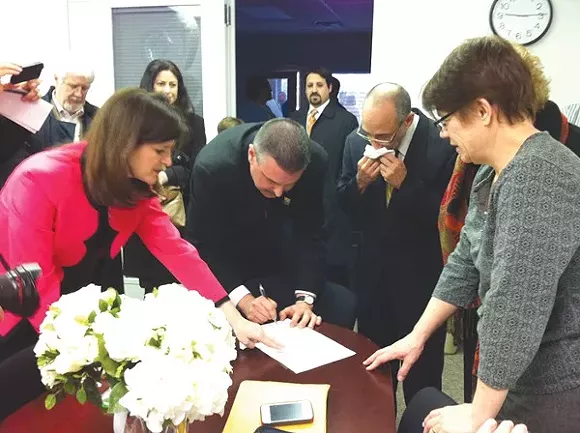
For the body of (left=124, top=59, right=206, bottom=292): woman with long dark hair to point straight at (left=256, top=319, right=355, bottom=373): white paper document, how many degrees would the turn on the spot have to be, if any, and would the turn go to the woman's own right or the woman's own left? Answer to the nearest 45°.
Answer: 0° — they already face it

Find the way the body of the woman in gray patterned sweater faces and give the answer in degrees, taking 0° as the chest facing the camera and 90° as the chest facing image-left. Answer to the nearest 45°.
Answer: approximately 90°

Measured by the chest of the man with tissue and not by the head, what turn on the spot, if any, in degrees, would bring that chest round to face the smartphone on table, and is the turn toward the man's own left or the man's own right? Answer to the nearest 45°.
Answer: approximately 45° to the man's own left

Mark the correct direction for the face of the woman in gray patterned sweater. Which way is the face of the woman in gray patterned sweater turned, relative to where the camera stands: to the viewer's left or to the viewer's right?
to the viewer's left

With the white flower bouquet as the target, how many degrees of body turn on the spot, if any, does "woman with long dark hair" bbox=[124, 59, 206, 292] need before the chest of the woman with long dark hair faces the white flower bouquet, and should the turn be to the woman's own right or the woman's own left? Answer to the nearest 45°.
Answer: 0° — they already face it

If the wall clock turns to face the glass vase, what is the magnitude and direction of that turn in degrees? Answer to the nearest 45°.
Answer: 0° — it already faces it
